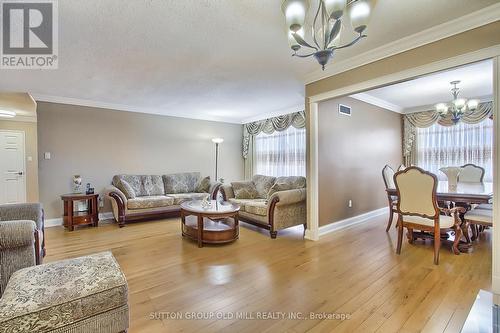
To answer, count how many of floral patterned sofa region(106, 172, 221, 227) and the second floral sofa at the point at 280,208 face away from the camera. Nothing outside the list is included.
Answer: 0

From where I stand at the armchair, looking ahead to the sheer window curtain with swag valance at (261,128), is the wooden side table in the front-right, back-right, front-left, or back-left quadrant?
front-left

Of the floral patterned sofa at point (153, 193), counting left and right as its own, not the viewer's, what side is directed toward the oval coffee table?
front

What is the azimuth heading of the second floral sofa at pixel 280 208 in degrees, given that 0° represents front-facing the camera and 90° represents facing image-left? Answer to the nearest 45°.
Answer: approximately 45°

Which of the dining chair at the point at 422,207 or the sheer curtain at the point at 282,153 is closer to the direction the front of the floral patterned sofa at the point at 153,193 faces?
the dining chair

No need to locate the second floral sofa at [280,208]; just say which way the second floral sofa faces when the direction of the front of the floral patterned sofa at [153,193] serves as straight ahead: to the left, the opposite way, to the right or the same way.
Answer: to the right

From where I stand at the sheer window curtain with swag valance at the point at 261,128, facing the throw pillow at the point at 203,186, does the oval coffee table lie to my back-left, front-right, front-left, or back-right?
front-left

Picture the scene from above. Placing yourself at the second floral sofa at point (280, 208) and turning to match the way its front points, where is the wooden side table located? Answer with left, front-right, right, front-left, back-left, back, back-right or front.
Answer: front-right

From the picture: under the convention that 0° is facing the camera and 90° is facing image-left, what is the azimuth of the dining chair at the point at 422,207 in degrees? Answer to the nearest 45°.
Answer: approximately 225°

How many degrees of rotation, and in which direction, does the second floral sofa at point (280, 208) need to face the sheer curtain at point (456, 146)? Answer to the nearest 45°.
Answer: approximately 135° to its left

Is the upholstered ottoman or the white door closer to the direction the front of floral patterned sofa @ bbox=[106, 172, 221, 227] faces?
the upholstered ottoman

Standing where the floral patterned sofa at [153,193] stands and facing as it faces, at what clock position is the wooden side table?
The wooden side table is roughly at 4 o'clock from the floral patterned sofa.

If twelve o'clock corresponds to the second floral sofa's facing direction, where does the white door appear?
The white door is roughly at 2 o'clock from the second floral sofa.
